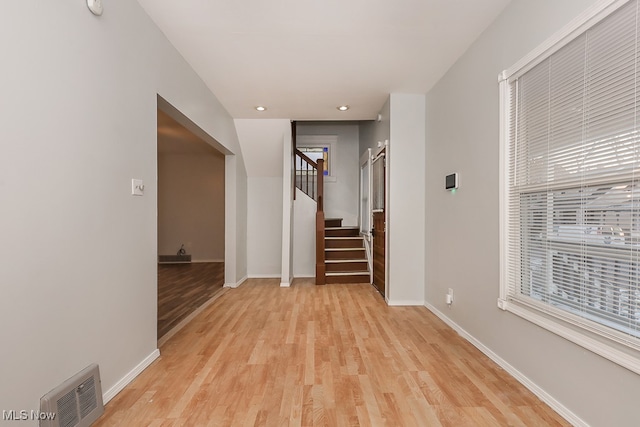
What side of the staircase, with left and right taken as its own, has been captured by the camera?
front

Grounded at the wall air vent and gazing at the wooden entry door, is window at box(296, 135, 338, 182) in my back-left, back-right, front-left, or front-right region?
front-left

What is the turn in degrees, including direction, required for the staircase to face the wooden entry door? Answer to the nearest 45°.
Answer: approximately 45° to its left

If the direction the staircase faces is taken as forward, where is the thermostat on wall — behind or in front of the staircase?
in front

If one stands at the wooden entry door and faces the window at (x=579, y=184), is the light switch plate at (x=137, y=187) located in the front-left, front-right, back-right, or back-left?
front-right

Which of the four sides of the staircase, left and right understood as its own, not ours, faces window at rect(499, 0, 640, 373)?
front

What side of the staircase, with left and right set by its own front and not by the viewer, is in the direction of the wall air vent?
front

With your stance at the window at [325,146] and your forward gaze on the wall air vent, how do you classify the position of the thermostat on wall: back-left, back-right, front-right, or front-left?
front-left
